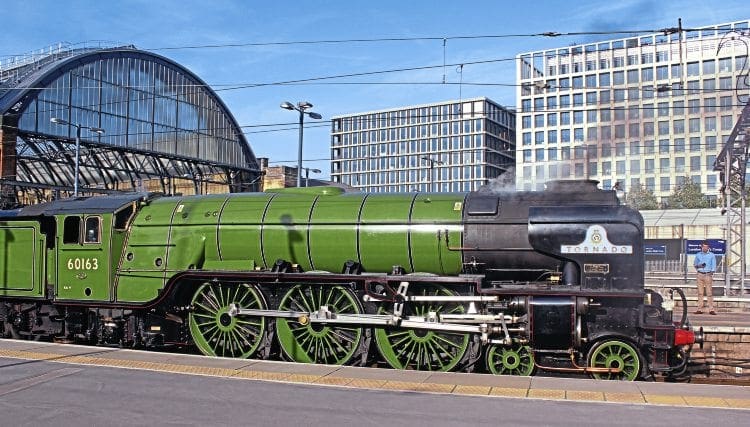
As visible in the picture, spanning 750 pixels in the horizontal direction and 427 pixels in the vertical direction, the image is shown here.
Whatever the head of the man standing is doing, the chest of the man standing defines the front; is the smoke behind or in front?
in front

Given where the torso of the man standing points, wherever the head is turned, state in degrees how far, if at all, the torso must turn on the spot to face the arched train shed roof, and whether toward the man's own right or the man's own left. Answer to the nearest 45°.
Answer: approximately 90° to the man's own right

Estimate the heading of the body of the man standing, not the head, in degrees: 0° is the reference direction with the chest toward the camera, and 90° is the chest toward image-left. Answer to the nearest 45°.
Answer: approximately 0°

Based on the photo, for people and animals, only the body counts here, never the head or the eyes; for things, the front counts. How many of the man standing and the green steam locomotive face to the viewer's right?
1

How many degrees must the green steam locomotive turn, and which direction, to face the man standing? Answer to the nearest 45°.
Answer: approximately 45° to its left

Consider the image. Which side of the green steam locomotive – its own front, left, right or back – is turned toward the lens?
right

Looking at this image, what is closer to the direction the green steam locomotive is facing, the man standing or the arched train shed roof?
the man standing

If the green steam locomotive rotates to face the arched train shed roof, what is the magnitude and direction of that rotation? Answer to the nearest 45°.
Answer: approximately 135° to its left

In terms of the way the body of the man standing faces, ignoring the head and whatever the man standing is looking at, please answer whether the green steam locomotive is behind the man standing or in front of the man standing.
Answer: in front
